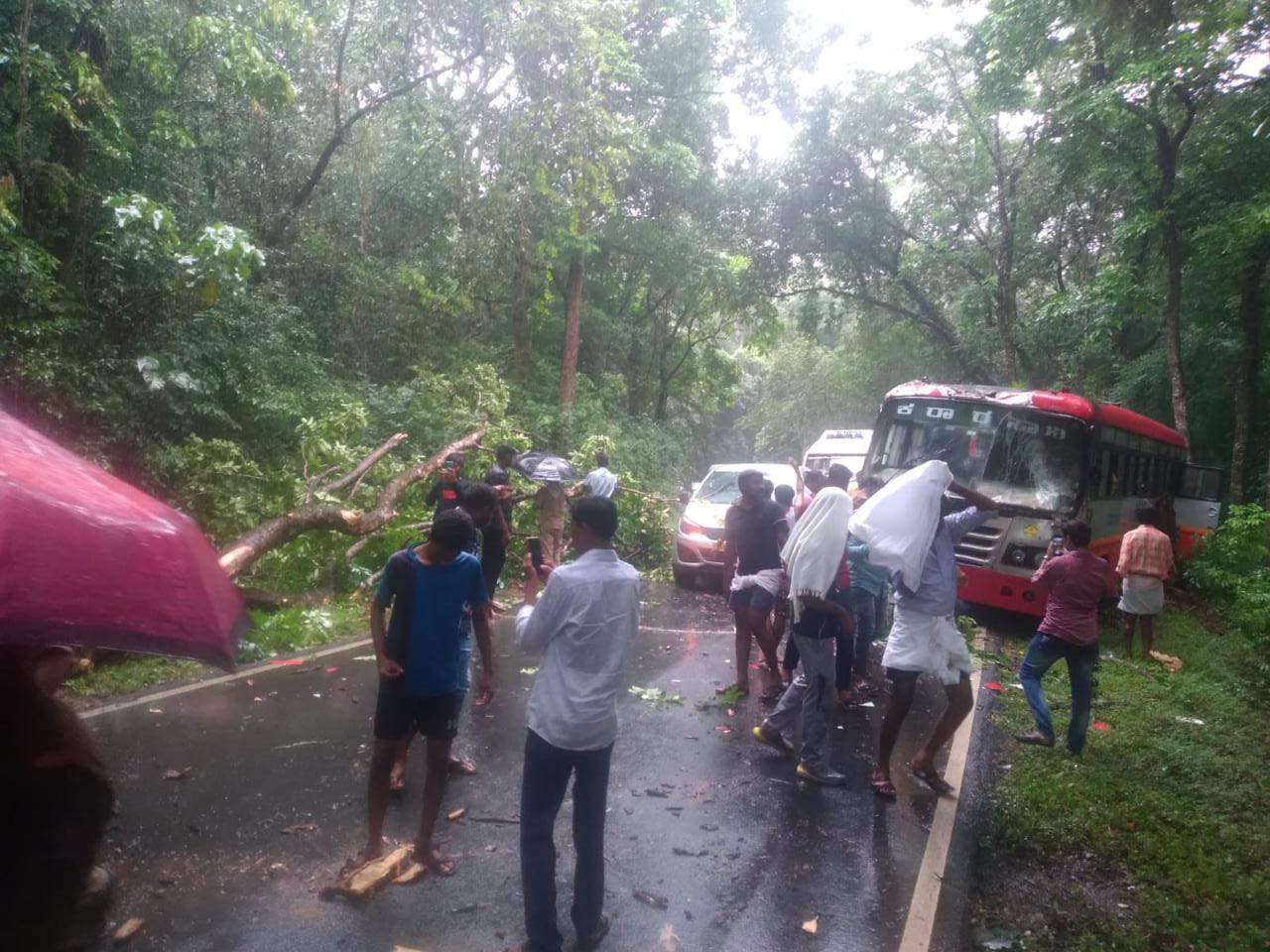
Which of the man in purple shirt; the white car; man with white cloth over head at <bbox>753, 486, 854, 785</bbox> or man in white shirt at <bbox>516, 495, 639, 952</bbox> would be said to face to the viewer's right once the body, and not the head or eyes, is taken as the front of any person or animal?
the man with white cloth over head

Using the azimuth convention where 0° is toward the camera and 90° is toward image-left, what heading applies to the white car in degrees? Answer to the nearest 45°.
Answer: approximately 45°

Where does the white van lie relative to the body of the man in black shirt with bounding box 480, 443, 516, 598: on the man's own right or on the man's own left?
on the man's own left

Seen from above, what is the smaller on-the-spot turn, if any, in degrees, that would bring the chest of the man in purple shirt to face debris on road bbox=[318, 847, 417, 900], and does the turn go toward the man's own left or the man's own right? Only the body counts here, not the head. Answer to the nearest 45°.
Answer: approximately 90° to the man's own left

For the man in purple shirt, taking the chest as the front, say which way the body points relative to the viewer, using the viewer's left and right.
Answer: facing away from the viewer and to the left of the viewer

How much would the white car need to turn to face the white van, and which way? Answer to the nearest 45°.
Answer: approximately 135° to its right
